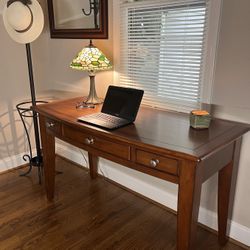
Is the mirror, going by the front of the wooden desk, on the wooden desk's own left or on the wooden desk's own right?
on the wooden desk's own right

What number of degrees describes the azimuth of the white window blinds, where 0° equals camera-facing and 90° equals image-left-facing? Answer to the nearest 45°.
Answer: approximately 45°

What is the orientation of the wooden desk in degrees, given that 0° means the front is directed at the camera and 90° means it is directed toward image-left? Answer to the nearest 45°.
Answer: approximately 45°

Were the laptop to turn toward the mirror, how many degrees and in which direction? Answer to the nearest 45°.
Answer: approximately 135° to its right

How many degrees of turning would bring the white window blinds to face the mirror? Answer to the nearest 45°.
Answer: approximately 90° to its right
